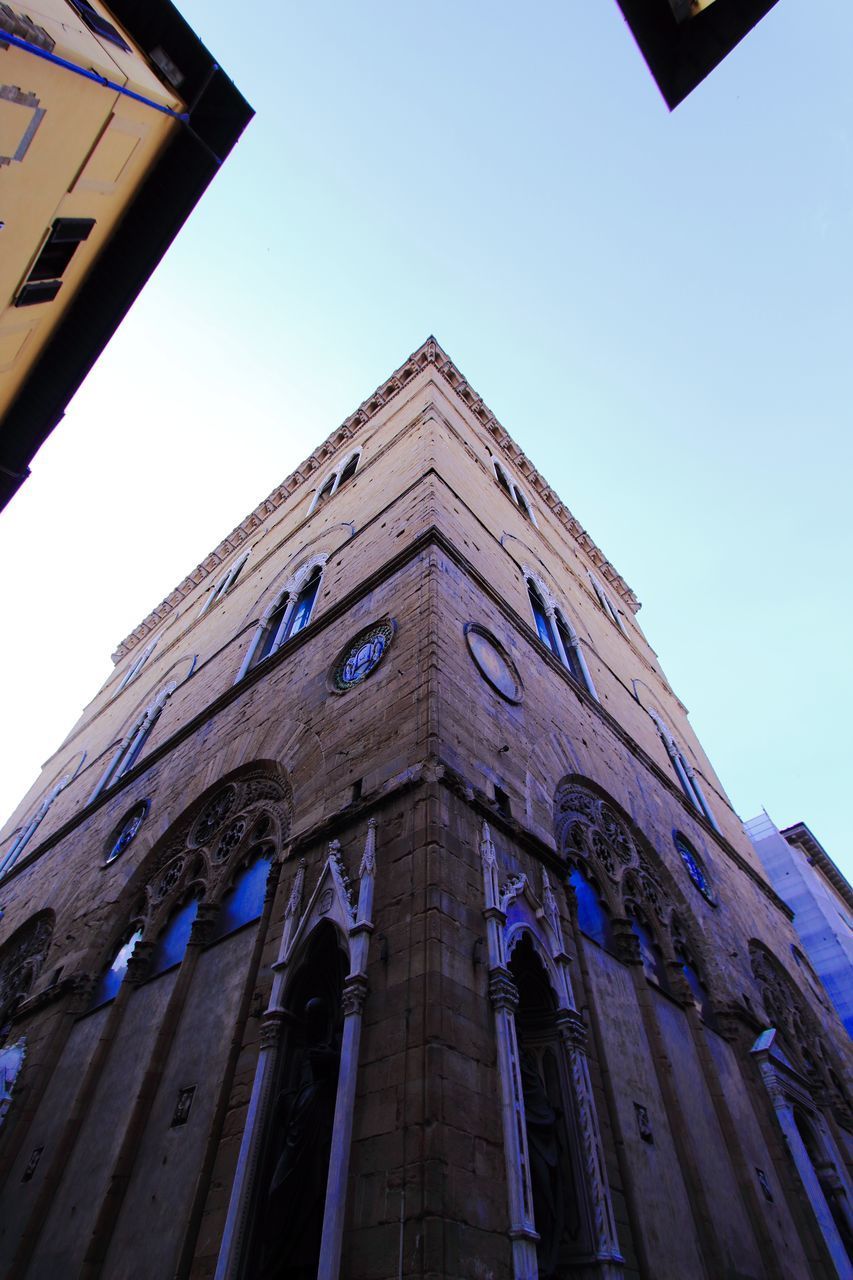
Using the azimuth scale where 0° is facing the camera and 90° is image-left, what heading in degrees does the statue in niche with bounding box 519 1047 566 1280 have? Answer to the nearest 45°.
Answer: approximately 315°

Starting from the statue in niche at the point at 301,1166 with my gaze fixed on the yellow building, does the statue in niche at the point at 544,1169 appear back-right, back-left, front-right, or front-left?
back-left

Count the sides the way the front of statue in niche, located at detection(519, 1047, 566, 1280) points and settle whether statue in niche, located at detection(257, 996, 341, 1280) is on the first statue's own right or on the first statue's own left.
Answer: on the first statue's own right

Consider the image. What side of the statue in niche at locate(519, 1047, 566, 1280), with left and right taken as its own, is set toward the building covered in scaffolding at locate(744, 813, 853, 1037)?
left
